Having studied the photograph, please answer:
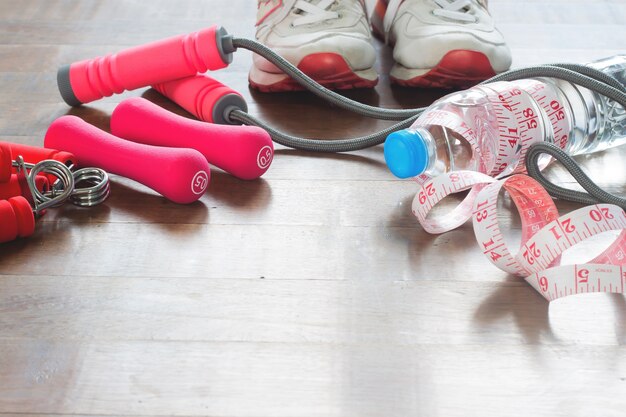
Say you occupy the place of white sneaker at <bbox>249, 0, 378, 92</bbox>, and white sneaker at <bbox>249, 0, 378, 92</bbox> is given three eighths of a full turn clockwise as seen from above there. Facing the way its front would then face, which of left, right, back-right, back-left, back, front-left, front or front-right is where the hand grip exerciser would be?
left

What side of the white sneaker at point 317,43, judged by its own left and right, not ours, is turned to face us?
front

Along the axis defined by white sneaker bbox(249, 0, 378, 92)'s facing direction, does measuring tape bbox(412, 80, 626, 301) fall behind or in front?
in front
